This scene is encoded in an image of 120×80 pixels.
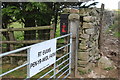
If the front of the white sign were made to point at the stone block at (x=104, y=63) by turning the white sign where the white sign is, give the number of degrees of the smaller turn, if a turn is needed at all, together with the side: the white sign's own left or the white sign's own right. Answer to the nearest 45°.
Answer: approximately 90° to the white sign's own left

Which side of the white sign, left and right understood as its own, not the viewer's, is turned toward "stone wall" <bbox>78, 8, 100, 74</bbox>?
left

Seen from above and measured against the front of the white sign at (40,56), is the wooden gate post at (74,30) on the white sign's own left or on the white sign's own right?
on the white sign's own left

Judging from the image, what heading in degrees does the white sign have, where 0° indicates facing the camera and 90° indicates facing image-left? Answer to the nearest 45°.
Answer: approximately 315°
